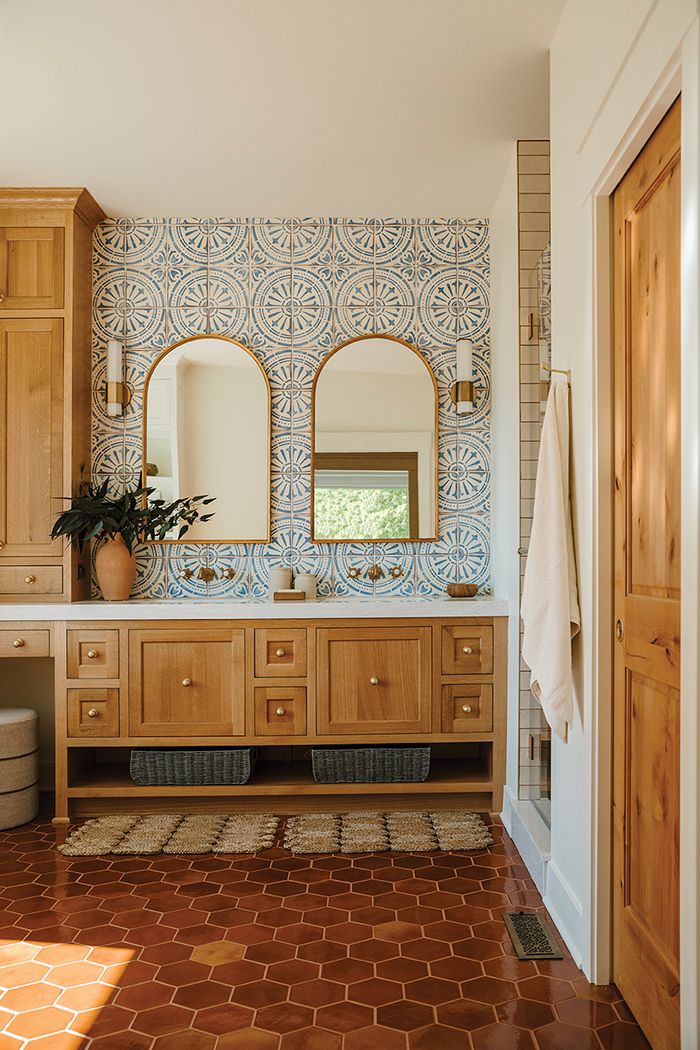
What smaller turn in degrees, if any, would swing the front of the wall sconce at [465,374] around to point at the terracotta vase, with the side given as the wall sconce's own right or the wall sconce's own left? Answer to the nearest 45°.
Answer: approximately 90° to the wall sconce's own right

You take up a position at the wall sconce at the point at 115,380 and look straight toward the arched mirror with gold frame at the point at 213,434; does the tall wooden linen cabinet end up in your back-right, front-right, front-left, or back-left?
back-right

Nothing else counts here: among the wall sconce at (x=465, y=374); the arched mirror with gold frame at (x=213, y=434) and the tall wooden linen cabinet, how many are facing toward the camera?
3

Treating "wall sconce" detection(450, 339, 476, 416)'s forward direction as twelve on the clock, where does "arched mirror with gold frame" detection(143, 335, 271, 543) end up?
The arched mirror with gold frame is roughly at 3 o'clock from the wall sconce.

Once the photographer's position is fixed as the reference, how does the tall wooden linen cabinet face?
facing the viewer

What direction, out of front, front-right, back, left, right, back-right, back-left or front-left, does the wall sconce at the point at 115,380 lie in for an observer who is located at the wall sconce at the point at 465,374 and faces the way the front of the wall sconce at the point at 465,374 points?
right

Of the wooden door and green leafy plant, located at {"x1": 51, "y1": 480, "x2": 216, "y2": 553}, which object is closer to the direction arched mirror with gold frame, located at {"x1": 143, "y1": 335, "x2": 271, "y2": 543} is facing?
the wooden door

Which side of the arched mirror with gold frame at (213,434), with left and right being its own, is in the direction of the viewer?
front

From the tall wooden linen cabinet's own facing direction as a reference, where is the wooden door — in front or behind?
in front

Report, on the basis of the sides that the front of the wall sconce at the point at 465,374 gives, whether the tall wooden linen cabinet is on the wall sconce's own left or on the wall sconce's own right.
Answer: on the wall sconce's own right
